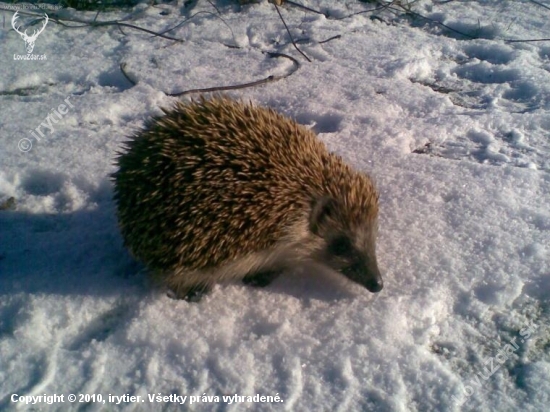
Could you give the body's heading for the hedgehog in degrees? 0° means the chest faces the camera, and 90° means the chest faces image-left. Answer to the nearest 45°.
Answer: approximately 270°

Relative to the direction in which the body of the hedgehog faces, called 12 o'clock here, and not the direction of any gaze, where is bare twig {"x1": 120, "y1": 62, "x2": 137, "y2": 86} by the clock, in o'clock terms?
The bare twig is roughly at 8 o'clock from the hedgehog.
